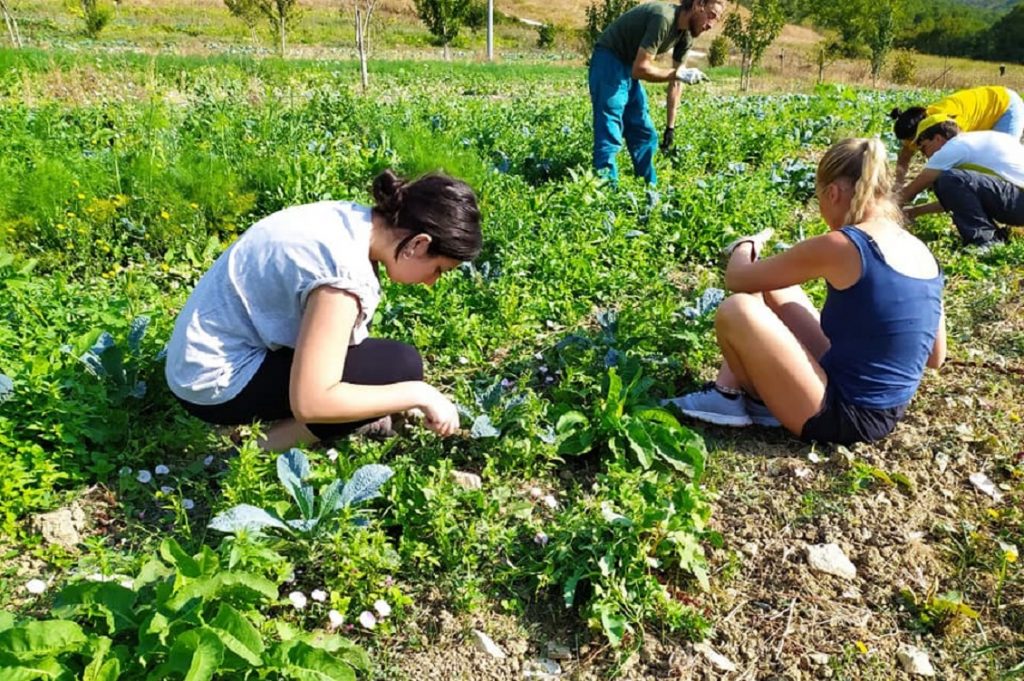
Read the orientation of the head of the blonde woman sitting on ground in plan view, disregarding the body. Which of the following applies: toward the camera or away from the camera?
away from the camera

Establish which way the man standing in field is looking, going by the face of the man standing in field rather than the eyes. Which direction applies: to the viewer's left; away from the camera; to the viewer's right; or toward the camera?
to the viewer's right

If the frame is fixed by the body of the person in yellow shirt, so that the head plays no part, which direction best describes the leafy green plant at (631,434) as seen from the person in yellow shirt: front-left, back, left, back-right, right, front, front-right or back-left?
left

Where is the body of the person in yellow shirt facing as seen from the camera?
to the viewer's left

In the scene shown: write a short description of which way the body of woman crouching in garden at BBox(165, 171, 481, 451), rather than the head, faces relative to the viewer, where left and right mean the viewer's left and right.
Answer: facing to the right of the viewer

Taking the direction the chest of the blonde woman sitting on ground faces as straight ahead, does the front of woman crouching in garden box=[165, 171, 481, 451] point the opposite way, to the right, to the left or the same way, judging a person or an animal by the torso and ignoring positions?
to the right

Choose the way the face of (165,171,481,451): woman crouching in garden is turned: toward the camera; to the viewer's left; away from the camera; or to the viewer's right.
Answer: to the viewer's right

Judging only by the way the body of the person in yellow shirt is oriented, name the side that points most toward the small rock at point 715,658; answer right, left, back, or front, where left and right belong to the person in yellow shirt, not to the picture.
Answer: left

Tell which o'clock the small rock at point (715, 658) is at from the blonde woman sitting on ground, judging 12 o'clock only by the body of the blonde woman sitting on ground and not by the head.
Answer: The small rock is roughly at 8 o'clock from the blonde woman sitting on ground.

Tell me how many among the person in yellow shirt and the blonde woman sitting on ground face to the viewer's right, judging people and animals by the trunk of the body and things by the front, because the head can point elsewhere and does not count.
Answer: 0

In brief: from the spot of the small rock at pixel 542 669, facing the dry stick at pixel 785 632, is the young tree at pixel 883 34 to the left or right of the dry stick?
left

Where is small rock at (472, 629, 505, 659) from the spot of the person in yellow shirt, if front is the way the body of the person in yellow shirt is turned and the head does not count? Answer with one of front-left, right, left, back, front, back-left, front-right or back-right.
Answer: left

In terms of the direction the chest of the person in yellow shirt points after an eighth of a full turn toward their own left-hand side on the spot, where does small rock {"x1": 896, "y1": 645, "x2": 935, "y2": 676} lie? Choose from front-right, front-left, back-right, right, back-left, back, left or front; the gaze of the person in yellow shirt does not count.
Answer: front-left

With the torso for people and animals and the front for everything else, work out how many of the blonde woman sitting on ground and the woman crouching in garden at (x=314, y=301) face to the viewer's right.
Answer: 1

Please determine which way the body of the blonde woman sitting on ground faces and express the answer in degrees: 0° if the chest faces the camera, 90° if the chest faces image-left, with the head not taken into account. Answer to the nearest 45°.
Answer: approximately 135°

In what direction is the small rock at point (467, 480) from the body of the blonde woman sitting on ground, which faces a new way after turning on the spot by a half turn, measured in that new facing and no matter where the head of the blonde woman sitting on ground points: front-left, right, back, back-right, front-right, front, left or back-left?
right

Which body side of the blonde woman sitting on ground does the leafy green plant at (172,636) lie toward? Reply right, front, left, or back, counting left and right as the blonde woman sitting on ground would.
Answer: left

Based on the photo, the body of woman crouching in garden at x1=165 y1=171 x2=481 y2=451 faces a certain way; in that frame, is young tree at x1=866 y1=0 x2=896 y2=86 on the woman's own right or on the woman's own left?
on the woman's own left

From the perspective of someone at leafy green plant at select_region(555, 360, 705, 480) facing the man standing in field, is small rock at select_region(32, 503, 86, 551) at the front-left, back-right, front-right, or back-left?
back-left

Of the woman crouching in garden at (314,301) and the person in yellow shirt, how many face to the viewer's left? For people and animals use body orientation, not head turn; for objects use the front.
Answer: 1
